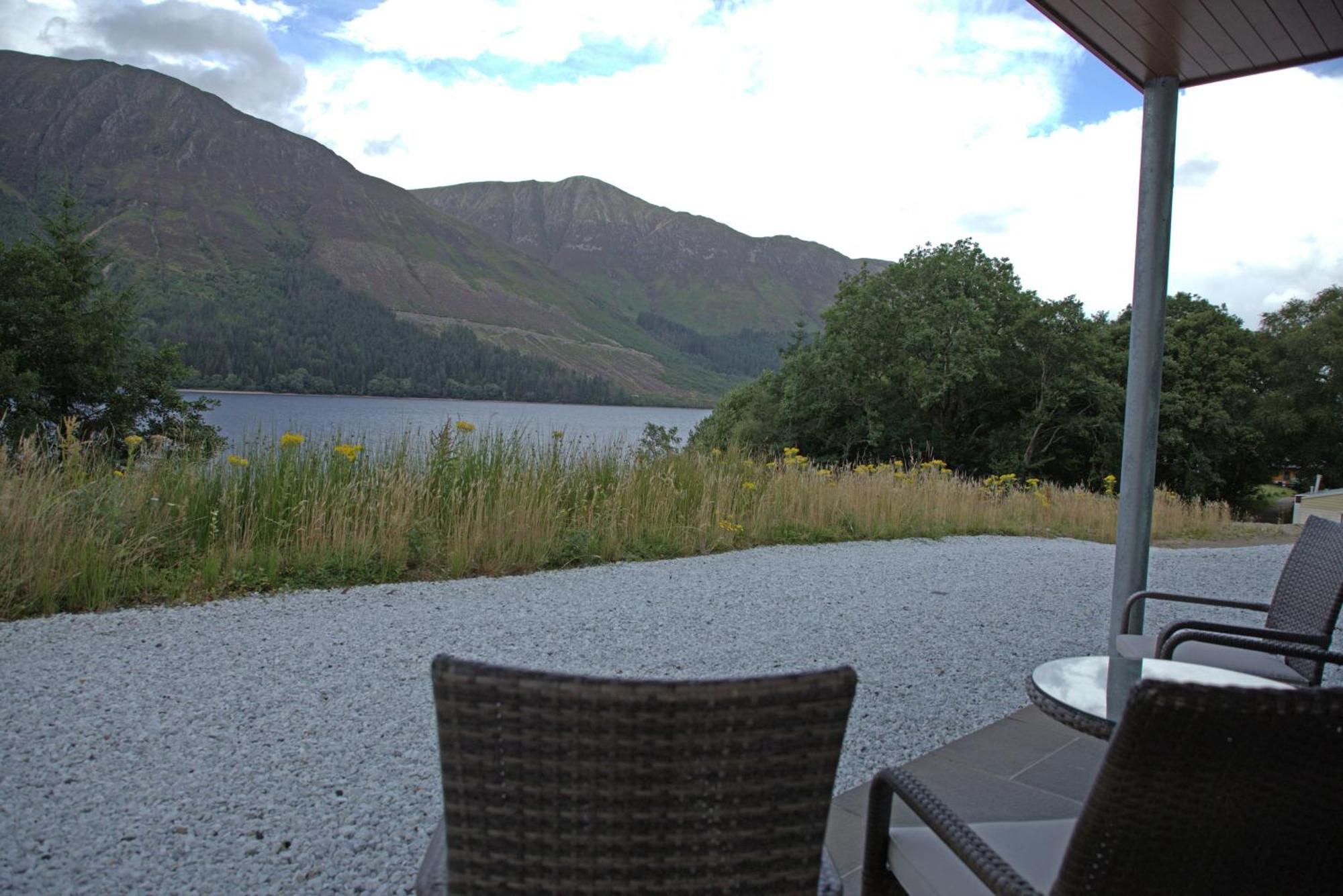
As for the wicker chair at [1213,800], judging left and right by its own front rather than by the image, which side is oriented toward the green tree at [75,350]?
front

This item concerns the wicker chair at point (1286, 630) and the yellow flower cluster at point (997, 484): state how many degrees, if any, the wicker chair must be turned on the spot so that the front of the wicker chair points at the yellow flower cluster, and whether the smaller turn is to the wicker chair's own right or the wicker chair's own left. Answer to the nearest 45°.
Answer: approximately 90° to the wicker chair's own right

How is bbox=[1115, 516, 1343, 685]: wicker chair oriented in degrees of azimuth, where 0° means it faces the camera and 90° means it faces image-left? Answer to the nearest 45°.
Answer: approximately 90°

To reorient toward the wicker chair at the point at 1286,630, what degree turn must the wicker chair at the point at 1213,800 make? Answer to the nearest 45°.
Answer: approximately 45° to its right

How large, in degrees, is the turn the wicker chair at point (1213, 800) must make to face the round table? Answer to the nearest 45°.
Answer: approximately 45° to its right

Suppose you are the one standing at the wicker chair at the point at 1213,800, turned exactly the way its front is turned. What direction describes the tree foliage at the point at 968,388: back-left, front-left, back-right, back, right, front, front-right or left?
front-right

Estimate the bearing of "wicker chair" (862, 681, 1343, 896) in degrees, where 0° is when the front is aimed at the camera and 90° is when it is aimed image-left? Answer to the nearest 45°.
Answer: approximately 135°

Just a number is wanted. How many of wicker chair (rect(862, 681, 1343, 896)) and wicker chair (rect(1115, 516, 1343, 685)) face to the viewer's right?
0

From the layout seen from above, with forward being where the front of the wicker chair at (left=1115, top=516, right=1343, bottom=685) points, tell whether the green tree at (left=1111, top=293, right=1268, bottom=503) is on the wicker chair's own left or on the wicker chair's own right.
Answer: on the wicker chair's own right

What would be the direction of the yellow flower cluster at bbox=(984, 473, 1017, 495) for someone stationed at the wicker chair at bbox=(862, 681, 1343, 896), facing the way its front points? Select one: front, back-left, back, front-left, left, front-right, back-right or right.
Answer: front-right
